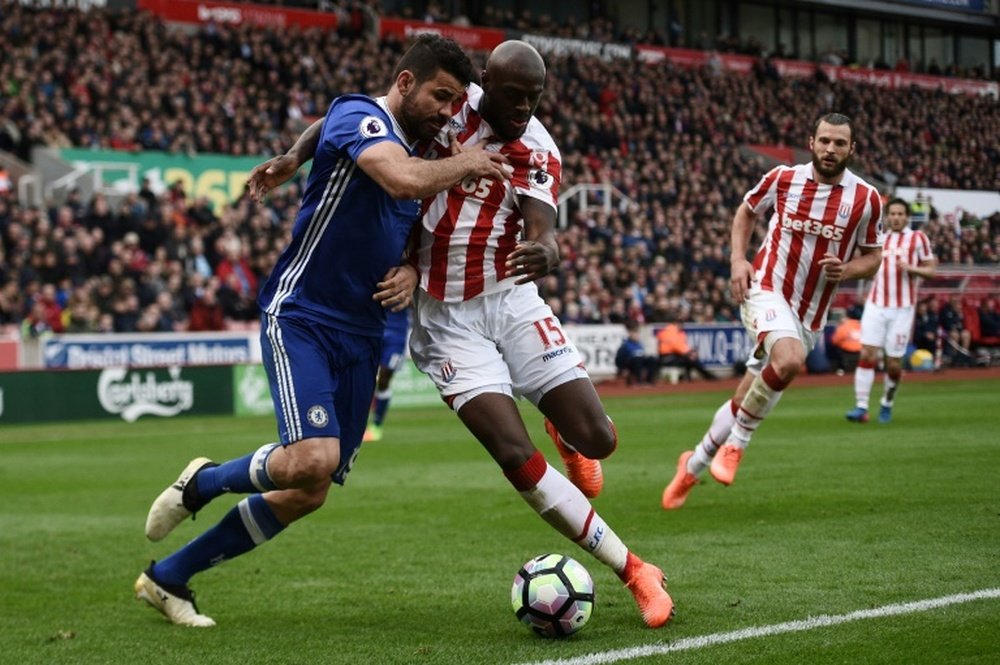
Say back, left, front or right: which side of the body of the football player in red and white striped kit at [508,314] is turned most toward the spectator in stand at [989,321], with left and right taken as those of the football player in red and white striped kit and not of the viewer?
back

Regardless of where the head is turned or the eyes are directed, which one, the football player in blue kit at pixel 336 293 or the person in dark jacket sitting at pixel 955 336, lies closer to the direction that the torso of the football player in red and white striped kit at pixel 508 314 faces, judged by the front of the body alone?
the football player in blue kit

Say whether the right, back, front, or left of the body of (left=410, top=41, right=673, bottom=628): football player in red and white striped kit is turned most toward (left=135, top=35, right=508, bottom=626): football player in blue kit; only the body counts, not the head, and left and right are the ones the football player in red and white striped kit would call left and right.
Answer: right

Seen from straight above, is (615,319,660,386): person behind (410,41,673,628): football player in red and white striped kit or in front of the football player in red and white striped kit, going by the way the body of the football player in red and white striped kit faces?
behind

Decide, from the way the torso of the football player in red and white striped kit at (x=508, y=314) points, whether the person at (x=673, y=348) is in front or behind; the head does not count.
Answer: behind

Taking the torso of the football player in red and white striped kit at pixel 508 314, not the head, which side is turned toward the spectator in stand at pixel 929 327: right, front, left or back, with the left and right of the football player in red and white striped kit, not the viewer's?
back

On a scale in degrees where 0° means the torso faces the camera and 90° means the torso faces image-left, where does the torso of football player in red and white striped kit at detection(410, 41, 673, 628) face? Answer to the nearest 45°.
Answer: approximately 0°

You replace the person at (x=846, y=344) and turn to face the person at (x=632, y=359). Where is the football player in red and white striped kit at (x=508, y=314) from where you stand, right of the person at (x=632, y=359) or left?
left

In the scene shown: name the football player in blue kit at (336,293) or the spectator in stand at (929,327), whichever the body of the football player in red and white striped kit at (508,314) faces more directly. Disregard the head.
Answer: the football player in blue kit
